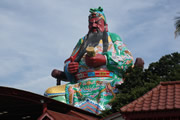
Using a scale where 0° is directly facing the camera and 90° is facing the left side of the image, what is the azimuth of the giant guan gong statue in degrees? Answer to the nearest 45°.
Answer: approximately 45°
